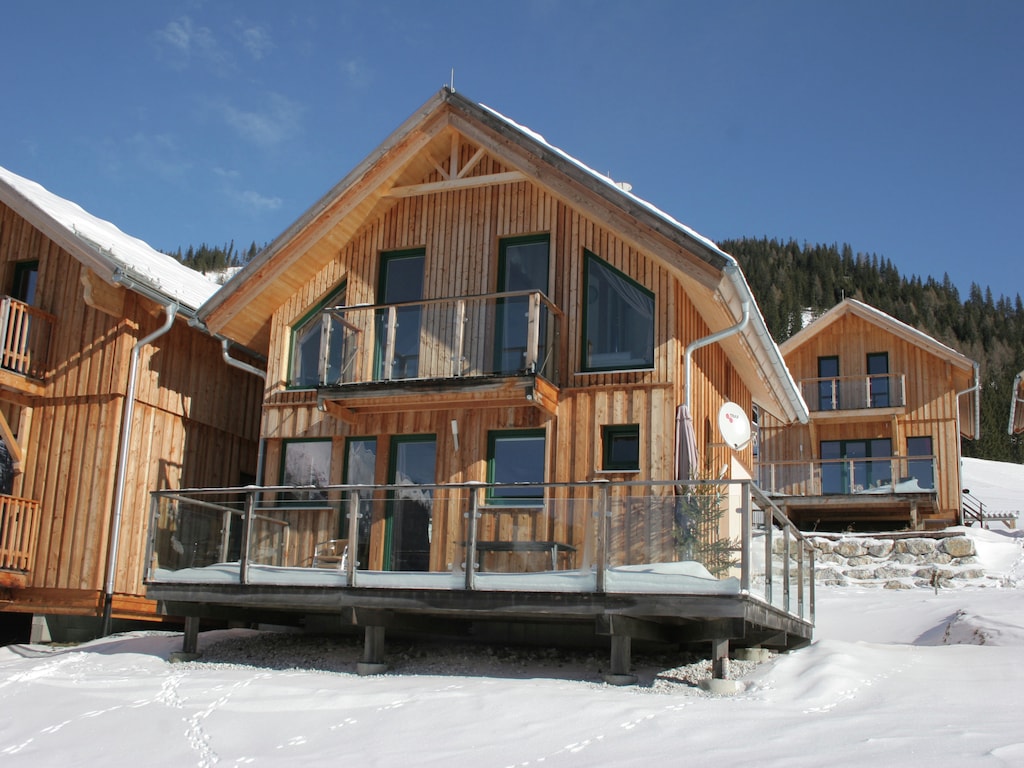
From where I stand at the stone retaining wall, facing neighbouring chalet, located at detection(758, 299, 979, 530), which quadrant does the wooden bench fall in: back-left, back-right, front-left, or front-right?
back-left

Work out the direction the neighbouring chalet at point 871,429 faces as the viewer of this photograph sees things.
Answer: facing the viewer

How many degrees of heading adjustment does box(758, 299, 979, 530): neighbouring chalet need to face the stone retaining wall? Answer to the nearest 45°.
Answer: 0° — it already faces it

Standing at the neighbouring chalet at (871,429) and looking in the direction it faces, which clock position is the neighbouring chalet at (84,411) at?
the neighbouring chalet at (84,411) is roughly at 1 o'clock from the neighbouring chalet at (871,429).

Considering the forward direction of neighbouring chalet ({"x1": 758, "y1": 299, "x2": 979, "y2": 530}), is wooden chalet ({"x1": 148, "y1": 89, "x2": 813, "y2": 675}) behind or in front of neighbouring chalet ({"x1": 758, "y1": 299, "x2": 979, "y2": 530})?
in front
